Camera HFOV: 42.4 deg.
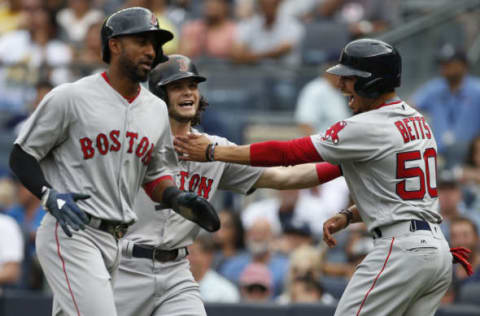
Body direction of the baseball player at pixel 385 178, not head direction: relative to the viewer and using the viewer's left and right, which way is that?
facing away from the viewer and to the left of the viewer

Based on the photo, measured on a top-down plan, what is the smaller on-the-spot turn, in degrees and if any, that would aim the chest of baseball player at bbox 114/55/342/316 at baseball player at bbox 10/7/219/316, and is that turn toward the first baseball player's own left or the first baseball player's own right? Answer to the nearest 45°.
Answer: approximately 90° to the first baseball player's own right

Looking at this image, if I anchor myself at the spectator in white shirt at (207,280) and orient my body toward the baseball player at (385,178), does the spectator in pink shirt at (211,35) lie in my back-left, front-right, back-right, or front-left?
back-left

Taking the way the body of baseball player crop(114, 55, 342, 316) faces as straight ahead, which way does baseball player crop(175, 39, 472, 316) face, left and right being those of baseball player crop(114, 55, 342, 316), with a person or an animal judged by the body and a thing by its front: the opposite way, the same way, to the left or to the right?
the opposite way

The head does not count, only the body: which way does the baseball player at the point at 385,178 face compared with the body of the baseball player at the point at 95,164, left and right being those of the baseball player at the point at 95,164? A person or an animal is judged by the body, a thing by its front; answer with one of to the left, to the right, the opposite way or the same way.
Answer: the opposite way

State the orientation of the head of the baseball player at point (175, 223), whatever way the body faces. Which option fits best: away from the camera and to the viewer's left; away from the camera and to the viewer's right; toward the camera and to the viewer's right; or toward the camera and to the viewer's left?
toward the camera and to the viewer's right

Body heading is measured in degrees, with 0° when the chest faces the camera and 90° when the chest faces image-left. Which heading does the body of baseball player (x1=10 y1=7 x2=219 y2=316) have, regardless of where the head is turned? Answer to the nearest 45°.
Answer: approximately 315°

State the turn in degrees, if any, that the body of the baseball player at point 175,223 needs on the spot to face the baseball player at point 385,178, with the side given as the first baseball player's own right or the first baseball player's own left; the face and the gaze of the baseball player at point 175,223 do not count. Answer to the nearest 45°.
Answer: approximately 45° to the first baseball player's own left
